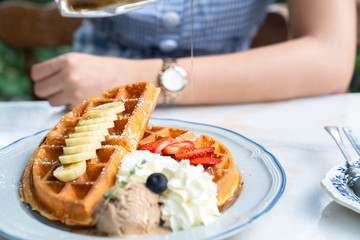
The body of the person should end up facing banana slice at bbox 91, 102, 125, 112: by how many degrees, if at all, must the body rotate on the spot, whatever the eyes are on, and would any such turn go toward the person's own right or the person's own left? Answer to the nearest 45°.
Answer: approximately 45° to the person's own right

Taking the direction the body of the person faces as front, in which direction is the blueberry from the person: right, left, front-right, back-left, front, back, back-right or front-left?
front

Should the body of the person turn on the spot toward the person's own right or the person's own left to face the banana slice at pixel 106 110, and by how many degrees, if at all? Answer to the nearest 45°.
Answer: approximately 45° to the person's own right

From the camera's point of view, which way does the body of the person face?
toward the camera

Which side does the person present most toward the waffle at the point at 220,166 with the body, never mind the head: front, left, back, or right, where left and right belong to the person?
front

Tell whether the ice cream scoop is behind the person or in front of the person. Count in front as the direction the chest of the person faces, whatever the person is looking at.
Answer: in front

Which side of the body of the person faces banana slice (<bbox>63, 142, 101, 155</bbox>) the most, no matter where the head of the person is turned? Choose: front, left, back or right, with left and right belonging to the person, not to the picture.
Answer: front

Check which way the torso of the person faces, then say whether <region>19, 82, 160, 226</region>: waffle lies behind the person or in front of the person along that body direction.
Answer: in front

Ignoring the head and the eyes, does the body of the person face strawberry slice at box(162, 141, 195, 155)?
yes

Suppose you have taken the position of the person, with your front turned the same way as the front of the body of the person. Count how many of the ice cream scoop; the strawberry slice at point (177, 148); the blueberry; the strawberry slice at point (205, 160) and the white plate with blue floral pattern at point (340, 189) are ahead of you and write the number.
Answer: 5

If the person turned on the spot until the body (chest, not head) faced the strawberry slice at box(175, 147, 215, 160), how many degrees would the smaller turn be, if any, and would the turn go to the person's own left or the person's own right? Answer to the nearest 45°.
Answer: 0° — they already face it

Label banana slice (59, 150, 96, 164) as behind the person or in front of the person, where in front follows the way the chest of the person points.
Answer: in front
